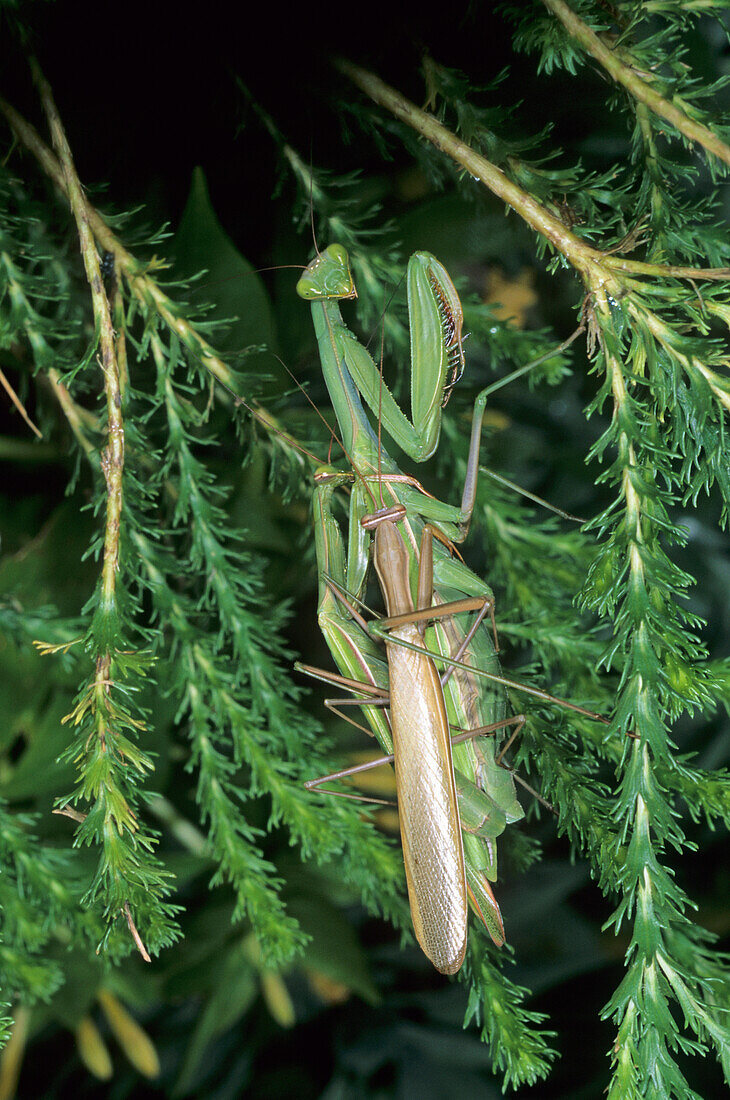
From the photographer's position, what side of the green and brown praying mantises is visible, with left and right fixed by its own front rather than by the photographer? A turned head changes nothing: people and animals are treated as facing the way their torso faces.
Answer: back
